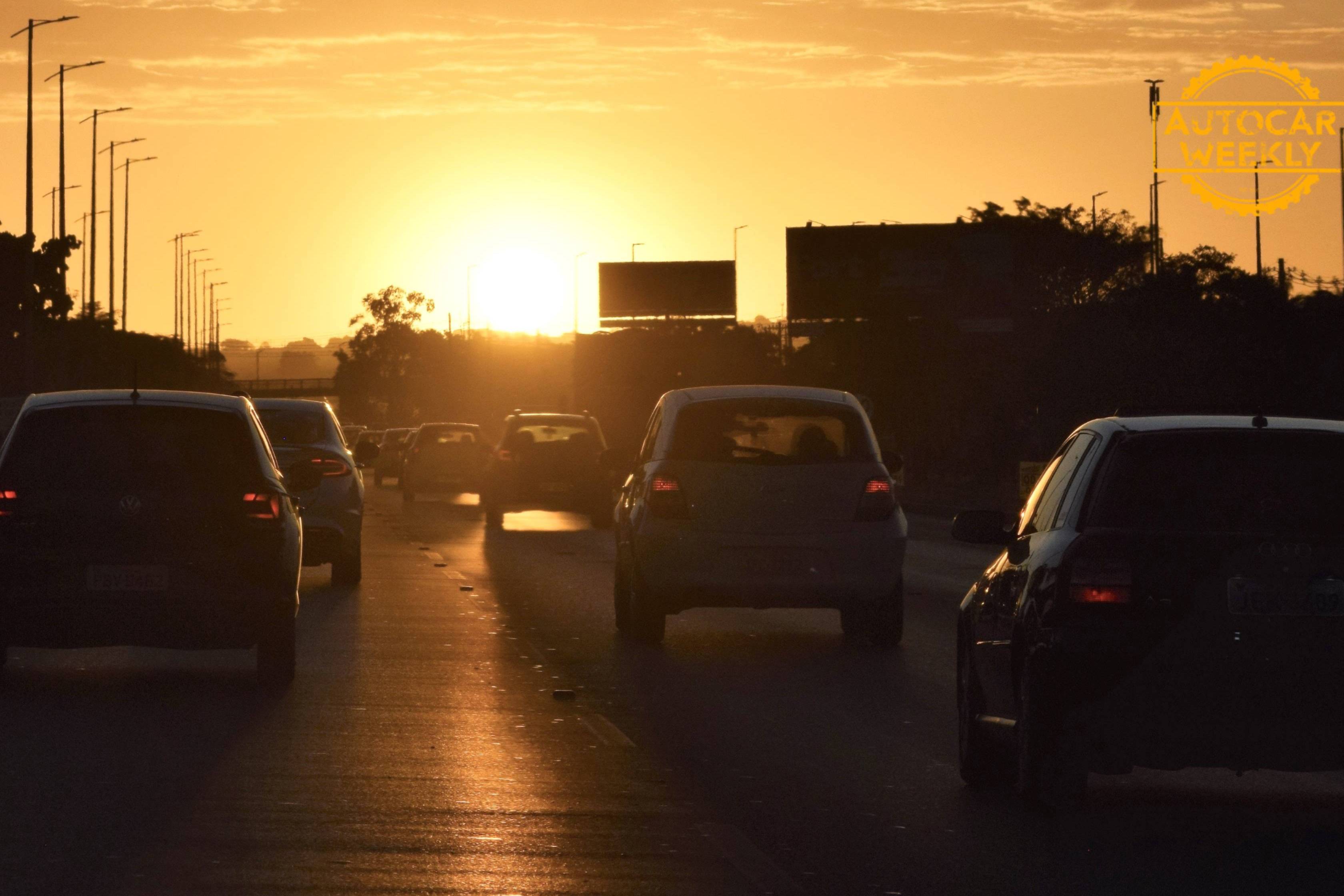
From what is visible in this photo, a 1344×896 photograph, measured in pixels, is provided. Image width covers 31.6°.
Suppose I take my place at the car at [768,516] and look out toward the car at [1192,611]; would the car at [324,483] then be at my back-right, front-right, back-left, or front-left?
back-right

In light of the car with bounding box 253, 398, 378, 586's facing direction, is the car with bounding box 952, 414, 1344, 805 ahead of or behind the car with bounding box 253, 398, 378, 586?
behind

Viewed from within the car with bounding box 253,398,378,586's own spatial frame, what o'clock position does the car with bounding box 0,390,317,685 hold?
the car with bounding box 0,390,317,685 is roughly at 6 o'clock from the car with bounding box 253,398,378,586.

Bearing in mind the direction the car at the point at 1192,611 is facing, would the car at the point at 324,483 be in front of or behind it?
in front

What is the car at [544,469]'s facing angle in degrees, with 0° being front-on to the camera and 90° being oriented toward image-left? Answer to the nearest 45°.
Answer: approximately 180°

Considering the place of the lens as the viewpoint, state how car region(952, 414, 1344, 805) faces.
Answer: facing away from the viewer

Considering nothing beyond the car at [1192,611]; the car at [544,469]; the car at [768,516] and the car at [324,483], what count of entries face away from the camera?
4

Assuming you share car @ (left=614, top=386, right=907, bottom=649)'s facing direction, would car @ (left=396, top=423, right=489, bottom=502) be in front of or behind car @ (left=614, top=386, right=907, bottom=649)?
in front

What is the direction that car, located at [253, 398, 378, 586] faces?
away from the camera

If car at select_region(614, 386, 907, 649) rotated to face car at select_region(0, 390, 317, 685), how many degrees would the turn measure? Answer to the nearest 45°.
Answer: approximately 135° to its left

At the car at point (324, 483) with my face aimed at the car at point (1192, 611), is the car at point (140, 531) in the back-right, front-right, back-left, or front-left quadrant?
front-right

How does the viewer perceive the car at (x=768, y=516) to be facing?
facing away from the viewer

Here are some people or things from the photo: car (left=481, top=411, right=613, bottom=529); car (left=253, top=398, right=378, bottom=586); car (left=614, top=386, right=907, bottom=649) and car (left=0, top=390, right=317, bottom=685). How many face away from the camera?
4

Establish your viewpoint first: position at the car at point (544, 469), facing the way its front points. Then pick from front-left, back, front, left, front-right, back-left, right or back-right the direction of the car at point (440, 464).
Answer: front

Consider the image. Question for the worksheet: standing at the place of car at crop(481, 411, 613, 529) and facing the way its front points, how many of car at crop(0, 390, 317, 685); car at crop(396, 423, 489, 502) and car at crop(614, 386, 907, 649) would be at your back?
2

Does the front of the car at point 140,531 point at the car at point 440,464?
yes

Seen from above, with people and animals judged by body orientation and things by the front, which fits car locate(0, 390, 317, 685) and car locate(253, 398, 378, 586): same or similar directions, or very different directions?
same or similar directions

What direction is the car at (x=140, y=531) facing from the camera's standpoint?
away from the camera
